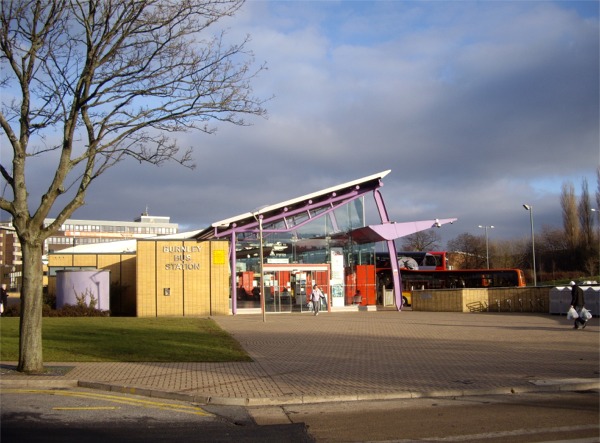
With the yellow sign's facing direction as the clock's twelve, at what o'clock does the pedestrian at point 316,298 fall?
The pedestrian is roughly at 9 o'clock from the yellow sign.

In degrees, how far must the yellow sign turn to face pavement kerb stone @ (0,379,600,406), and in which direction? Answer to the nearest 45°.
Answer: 0° — it already faces it

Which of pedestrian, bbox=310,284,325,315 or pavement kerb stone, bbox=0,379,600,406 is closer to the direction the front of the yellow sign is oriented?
the pavement kerb stone

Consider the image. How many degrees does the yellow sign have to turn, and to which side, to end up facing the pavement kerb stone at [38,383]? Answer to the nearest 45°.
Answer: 0° — it already faces it

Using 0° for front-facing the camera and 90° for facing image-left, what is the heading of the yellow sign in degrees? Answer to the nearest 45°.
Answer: approximately 0°
